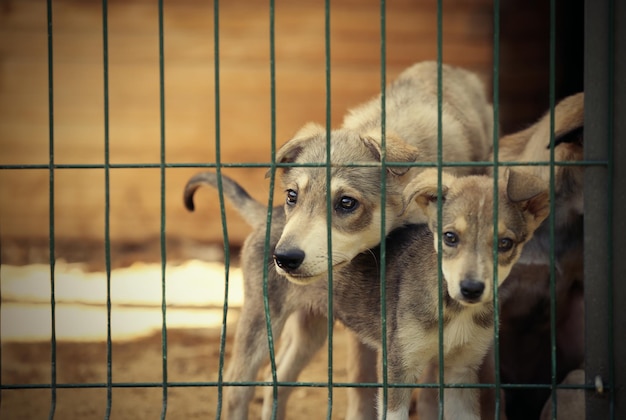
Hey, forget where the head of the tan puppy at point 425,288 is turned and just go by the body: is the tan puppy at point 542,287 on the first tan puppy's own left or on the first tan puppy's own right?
on the first tan puppy's own left

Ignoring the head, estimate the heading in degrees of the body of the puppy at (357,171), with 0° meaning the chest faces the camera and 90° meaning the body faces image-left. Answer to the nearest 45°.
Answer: approximately 45°

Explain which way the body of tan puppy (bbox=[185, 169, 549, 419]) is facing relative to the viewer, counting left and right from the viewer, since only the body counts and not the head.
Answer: facing the viewer and to the right of the viewer
